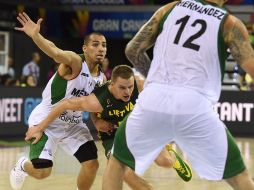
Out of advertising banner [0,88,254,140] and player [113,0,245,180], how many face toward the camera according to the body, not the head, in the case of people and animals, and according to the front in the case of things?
1

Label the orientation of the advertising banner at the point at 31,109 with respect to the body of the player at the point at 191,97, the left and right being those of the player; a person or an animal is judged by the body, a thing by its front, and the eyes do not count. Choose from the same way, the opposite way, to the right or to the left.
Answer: the opposite way

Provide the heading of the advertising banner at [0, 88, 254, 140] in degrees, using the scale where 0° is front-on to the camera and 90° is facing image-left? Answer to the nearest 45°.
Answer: approximately 0°

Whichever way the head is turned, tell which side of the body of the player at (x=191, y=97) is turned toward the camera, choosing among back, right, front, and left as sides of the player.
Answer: back

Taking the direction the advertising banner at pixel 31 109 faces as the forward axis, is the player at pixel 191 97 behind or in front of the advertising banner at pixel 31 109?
in front
